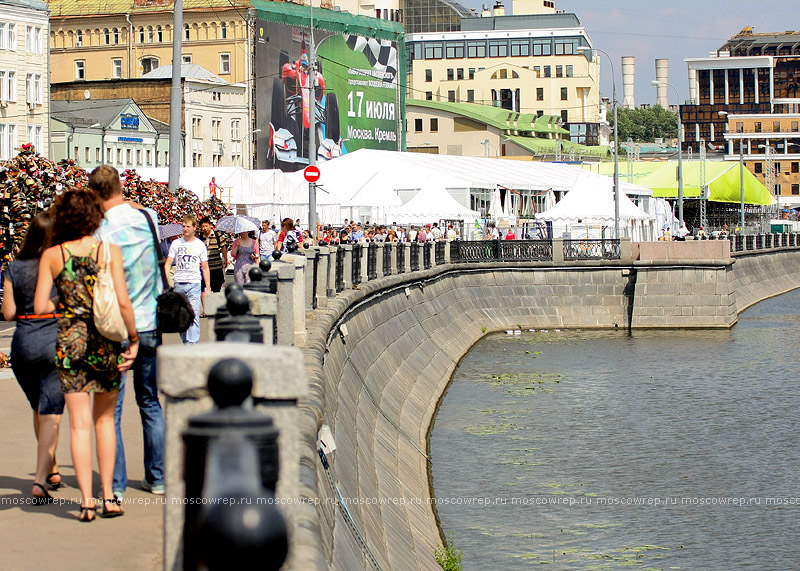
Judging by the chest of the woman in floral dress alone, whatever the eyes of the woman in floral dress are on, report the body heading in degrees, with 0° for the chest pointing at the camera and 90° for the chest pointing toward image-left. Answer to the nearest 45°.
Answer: approximately 180°

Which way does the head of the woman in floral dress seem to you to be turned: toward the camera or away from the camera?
away from the camera

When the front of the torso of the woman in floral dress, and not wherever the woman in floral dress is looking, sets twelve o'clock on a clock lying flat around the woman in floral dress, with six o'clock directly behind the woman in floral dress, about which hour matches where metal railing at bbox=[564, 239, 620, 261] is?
The metal railing is roughly at 1 o'clock from the woman in floral dress.

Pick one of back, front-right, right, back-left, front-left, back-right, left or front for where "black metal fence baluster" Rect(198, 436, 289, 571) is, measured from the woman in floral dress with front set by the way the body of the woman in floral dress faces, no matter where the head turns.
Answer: back

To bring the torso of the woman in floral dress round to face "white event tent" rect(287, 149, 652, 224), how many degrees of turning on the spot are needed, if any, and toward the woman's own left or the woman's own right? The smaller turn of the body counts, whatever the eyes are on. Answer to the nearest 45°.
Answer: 0° — they already face it

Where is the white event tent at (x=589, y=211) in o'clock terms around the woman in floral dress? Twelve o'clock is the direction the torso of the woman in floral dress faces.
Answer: The white event tent is roughly at 1 o'clock from the woman in floral dress.
